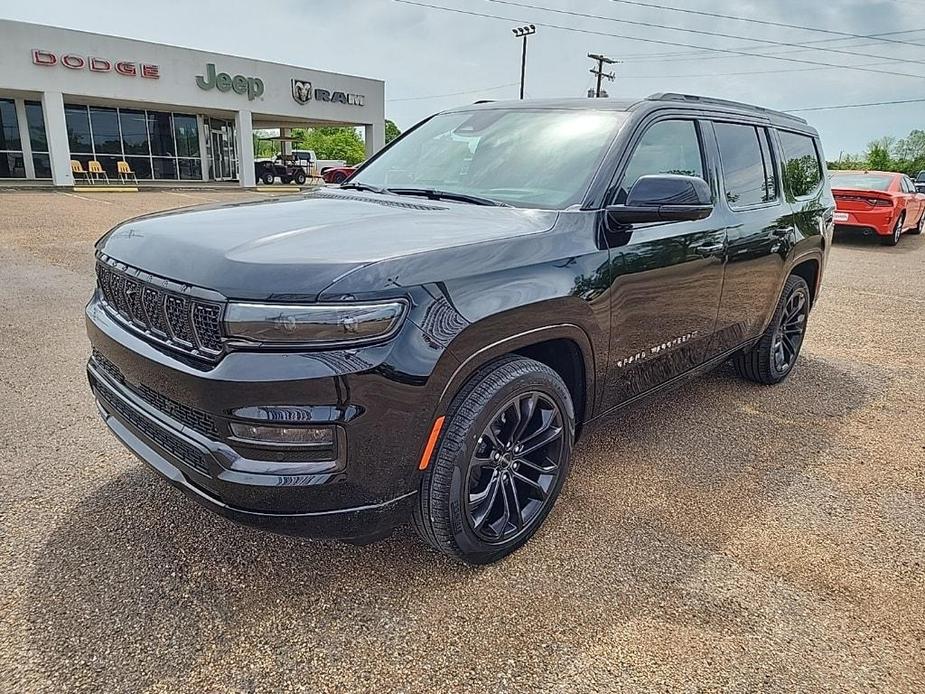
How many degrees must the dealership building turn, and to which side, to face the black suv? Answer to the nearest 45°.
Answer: approximately 45° to its right

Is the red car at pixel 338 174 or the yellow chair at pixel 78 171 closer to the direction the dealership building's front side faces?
the red car

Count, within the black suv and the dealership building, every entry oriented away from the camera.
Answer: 0

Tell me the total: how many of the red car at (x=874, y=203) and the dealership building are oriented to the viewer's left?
0

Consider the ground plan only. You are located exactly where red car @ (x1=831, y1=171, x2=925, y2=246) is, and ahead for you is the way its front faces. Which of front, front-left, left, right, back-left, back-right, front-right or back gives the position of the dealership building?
back-left

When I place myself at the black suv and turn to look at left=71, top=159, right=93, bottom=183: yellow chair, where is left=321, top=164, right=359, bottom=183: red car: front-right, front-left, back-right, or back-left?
front-right

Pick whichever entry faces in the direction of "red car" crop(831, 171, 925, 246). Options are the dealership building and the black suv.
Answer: the dealership building

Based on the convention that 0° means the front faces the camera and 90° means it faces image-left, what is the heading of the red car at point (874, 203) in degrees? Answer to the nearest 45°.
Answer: approximately 225°

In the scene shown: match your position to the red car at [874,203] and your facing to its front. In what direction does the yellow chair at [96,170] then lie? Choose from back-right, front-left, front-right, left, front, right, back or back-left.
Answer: back-left

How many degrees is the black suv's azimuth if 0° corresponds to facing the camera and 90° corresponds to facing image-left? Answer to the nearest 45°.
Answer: approximately 45°

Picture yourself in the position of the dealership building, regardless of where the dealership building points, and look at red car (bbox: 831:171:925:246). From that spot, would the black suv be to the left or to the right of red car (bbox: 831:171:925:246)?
right

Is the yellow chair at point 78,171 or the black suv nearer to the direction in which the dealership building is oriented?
the black suv

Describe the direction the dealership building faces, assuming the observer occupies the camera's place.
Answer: facing the viewer and to the right of the viewer

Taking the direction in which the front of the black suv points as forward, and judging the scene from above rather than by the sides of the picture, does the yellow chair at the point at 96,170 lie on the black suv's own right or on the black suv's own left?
on the black suv's own right

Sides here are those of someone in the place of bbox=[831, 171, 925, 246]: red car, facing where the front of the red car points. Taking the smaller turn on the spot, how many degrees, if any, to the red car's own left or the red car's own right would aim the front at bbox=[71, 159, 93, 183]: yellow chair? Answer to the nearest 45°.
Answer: approximately 135° to the red car's own left

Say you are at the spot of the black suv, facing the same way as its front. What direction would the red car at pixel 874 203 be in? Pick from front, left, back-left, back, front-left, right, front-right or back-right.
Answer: back

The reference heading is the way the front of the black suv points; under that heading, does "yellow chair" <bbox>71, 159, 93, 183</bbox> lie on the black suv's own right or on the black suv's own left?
on the black suv's own right

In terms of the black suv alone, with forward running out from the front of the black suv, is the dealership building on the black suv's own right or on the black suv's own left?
on the black suv's own right
